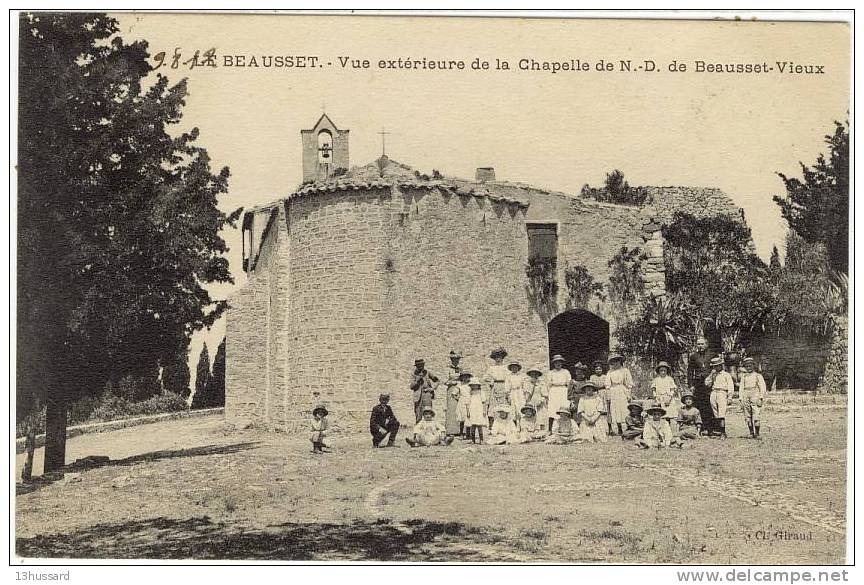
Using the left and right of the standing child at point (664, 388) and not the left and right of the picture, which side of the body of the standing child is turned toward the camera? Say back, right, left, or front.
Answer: front

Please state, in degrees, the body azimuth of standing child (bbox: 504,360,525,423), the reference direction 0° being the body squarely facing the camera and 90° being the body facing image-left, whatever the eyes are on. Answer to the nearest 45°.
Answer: approximately 0°

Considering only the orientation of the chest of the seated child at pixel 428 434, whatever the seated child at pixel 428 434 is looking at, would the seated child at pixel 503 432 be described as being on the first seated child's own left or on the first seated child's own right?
on the first seated child's own left

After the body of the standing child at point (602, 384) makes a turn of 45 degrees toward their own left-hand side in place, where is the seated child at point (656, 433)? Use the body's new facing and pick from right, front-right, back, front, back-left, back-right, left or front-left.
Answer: front

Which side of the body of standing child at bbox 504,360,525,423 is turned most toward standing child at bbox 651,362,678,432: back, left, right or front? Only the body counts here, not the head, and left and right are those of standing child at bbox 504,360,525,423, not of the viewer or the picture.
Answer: left

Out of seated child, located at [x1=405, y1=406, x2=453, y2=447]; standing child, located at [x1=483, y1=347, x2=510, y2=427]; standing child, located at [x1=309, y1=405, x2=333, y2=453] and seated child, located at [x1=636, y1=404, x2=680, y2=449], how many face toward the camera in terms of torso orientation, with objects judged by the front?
4

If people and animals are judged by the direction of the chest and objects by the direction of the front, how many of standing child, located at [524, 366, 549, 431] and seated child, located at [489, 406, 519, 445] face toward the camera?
2

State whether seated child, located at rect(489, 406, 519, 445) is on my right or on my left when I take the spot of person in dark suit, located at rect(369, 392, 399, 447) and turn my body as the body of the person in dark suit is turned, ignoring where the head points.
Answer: on my left

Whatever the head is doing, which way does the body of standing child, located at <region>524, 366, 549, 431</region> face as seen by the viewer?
toward the camera

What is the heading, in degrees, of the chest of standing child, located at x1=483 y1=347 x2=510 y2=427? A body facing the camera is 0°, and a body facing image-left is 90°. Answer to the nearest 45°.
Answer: approximately 0°
